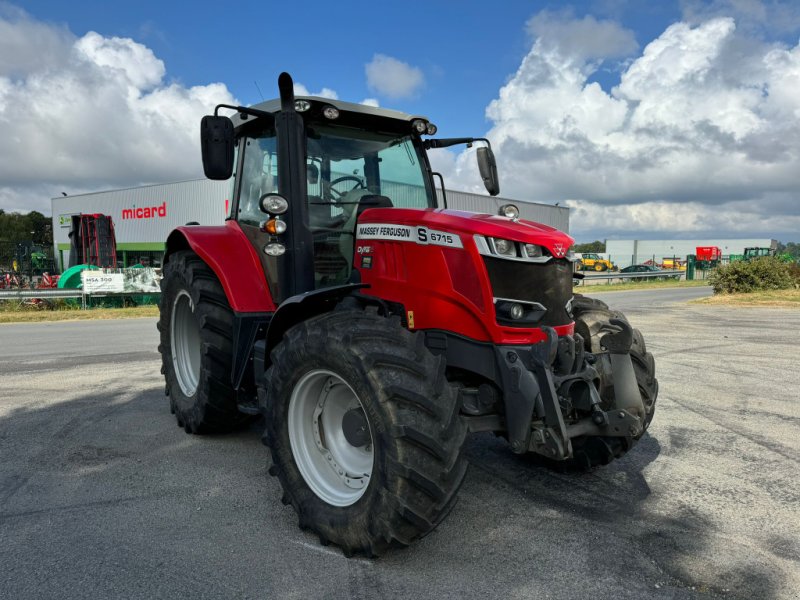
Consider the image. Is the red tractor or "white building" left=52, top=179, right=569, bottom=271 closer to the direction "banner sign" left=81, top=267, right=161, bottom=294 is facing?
the red tractor

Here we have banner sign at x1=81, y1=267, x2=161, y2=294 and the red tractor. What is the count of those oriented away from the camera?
0

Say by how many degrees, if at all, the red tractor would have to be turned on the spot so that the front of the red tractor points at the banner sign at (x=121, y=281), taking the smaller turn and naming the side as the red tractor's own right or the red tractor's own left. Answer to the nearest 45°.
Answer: approximately 180°

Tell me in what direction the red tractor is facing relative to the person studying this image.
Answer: facing the viewer and to the right of the viewer

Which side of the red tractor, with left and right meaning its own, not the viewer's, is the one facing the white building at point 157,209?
back

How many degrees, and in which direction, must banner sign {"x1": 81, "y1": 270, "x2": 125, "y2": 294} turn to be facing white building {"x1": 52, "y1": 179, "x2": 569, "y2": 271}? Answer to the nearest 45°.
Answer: approximately 180°

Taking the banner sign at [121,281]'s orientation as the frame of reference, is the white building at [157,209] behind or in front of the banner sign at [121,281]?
behind

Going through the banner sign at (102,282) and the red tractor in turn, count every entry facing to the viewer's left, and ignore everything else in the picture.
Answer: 0

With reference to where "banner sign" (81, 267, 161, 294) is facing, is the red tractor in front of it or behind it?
in front

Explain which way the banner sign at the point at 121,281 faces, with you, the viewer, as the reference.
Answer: facing the viewer

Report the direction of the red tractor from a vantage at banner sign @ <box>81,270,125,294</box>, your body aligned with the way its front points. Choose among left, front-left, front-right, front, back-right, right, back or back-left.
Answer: front
